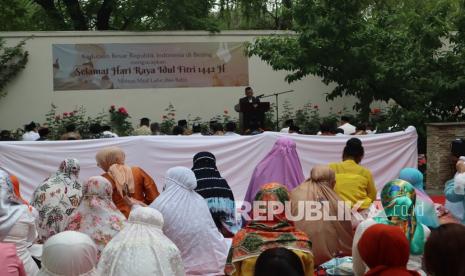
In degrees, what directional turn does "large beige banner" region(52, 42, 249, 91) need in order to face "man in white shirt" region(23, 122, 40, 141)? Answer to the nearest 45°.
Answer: approximately 45° to its right

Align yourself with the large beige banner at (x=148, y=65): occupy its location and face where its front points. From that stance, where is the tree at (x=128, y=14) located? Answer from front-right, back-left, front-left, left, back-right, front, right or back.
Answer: back

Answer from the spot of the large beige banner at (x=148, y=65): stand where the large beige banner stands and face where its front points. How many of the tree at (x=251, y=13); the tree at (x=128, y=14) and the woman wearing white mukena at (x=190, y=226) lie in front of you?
1

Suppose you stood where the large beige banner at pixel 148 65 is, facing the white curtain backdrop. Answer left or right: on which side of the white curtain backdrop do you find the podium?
left

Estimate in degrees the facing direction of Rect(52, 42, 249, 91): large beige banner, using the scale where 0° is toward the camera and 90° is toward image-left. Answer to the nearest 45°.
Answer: approximately 0°

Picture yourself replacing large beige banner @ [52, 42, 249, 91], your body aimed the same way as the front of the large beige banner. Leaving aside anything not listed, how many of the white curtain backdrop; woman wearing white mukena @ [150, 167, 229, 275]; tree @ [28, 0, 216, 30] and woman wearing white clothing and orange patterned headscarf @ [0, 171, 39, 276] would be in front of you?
3

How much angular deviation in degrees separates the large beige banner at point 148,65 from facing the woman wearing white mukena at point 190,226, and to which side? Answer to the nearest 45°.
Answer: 0° — it already faces them

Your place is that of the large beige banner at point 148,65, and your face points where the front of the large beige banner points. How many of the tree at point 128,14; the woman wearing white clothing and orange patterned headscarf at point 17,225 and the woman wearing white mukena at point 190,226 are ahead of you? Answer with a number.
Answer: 2

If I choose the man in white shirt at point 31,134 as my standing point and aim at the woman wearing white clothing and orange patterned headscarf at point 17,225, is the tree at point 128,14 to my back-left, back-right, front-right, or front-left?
back-left

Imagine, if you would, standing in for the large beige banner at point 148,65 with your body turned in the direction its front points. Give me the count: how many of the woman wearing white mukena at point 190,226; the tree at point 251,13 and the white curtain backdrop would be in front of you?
2

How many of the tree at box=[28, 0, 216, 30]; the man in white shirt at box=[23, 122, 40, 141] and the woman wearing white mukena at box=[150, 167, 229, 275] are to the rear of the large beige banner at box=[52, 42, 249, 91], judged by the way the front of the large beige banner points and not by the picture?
1

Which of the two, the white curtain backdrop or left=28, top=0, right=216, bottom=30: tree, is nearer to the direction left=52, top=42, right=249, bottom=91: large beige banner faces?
the white curtain backdrop

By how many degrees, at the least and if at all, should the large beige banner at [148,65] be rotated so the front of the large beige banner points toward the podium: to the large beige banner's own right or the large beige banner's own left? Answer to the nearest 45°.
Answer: approximately 45° to the large beige banner's own left

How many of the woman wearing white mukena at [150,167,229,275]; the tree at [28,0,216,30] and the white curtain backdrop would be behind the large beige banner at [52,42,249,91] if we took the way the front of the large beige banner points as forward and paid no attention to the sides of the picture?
1

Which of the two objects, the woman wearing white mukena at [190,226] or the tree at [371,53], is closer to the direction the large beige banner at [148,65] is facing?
the woman wearing white mukena

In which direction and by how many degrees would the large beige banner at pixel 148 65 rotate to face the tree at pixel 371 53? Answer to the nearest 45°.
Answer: approximately 45° to its left

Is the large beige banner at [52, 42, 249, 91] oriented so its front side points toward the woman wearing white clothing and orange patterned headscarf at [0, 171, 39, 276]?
yes
